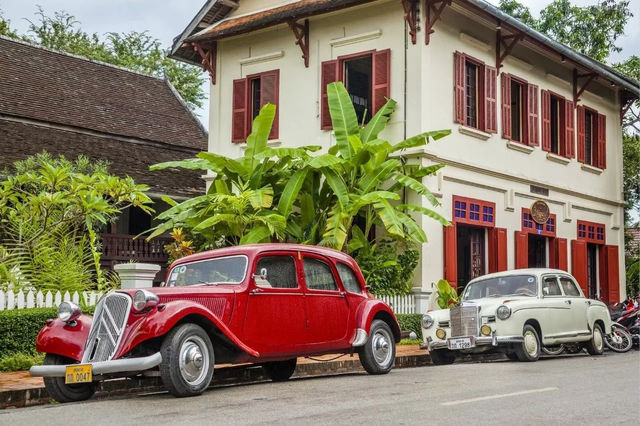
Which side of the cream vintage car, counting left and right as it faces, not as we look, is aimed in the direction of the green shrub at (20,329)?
front

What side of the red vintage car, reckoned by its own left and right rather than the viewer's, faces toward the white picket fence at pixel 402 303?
back

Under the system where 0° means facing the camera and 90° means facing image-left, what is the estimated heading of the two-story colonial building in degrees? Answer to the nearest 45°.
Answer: approximately 315°

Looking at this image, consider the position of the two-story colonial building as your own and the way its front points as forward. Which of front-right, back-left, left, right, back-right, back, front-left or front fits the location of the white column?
right

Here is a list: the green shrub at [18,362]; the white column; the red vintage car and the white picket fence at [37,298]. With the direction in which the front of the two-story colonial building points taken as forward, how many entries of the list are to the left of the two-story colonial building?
0

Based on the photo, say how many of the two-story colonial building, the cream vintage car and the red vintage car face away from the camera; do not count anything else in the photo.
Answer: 0

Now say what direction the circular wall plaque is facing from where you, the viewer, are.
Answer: facing the viewer and to the right of the viewer

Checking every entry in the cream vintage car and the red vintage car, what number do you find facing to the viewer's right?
0

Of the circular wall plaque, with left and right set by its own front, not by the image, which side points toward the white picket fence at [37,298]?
right

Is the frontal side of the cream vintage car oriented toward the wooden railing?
no

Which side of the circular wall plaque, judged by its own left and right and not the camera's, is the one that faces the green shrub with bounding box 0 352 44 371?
right

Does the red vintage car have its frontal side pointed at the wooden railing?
no

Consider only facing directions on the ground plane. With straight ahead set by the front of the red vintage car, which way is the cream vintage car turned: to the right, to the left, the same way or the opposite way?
the same way

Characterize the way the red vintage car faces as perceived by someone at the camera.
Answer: facing the viewer and to the left of the viewer

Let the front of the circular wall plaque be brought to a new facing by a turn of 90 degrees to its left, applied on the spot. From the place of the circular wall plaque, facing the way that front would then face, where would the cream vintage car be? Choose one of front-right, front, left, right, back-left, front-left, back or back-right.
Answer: back-right

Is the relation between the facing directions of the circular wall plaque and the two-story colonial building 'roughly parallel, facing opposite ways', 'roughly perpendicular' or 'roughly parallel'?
roughly parallel

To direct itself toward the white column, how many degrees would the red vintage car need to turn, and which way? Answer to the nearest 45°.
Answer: approximately 135° to its right

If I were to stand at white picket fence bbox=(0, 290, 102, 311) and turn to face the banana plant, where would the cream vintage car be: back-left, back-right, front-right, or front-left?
front-right

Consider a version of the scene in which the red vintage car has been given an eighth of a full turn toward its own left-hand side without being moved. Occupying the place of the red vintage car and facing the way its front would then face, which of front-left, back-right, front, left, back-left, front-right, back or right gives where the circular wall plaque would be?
back-left
